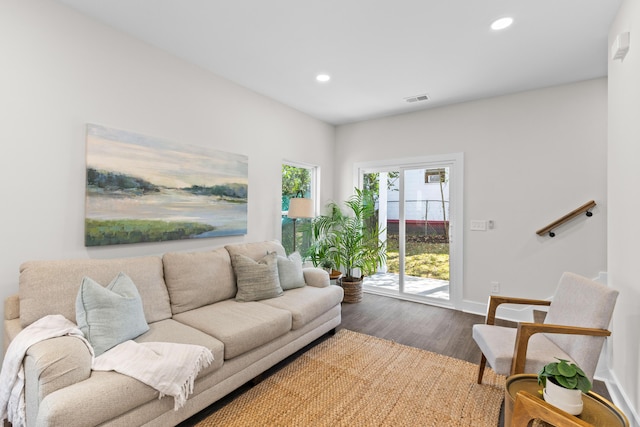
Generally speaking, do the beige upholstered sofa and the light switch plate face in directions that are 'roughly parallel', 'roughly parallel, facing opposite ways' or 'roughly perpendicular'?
roughly perpendicular

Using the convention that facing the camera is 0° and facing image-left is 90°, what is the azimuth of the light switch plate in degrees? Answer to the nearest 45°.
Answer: approximately 0°

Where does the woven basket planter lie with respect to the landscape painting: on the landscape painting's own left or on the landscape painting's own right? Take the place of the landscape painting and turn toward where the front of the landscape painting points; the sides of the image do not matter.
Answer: on the landscape painting's own left

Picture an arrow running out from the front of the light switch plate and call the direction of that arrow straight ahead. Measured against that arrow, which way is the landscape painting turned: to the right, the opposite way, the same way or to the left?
to the left

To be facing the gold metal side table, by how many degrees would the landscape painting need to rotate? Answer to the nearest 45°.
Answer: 0° — it already faces it

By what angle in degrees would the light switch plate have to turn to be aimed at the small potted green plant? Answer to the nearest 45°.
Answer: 0° — it already faces it

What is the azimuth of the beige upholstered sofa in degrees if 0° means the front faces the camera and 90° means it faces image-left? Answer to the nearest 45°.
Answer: approximately 315°
